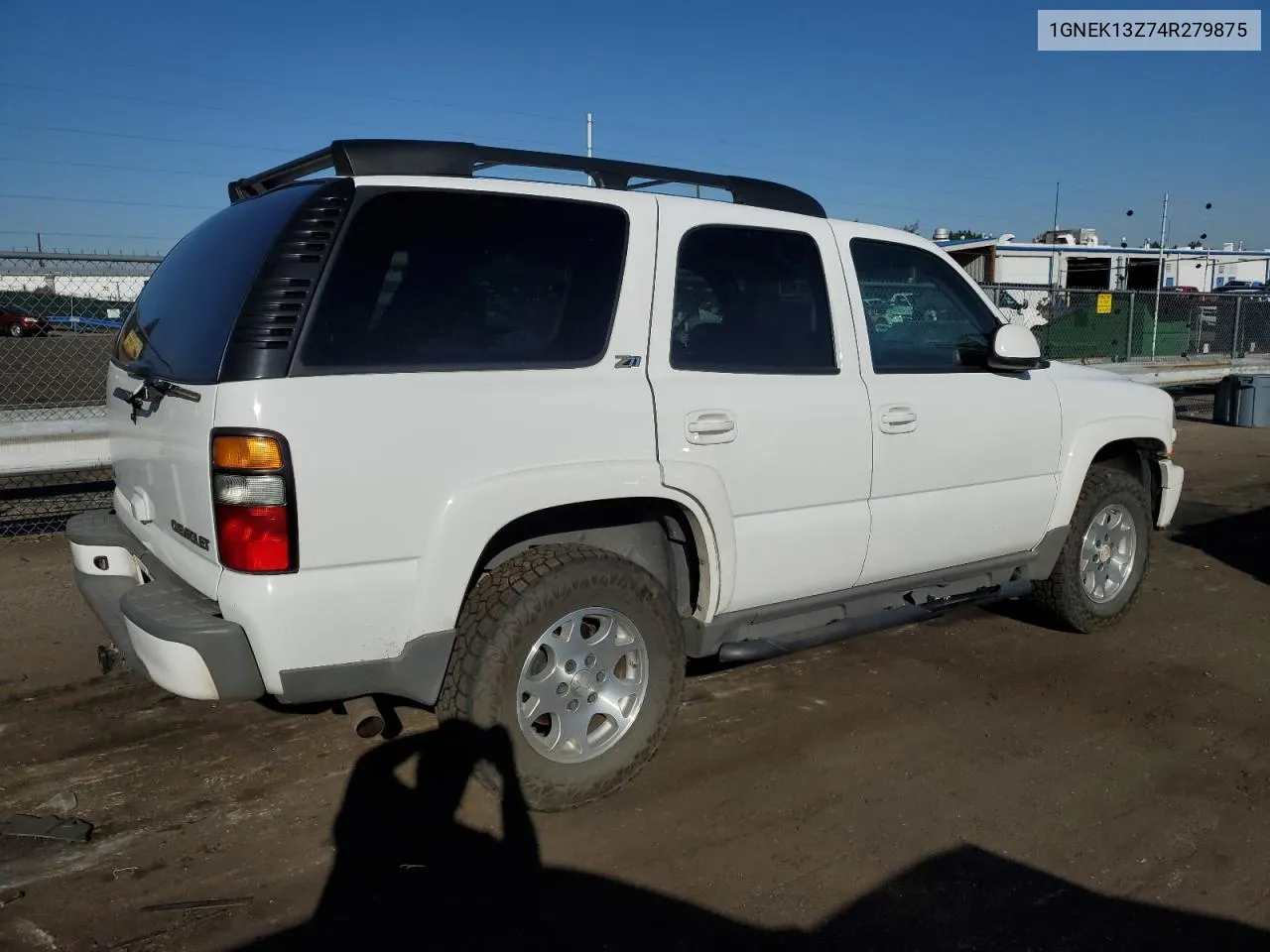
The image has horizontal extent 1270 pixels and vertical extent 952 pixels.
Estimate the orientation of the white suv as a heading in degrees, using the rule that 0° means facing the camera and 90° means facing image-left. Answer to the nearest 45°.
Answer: approximately 225°

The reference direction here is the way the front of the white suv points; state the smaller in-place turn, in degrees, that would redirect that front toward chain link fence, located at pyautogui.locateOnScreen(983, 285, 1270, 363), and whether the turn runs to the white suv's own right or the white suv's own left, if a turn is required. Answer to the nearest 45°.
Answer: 0° — it already faces it

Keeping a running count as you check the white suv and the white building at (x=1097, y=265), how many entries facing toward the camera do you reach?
1

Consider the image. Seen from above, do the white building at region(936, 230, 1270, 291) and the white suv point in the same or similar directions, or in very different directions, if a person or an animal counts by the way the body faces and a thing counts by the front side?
very different directions

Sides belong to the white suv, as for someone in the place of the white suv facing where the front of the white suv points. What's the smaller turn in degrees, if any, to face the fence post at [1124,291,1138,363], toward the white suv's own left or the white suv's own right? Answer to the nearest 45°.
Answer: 0° — it already faces it

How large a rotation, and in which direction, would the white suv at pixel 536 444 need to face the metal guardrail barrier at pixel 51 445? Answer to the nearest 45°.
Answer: approximately 90° to its left

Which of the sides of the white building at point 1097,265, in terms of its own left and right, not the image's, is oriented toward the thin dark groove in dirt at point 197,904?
front

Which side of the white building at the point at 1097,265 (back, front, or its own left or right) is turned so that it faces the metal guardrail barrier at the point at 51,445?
front

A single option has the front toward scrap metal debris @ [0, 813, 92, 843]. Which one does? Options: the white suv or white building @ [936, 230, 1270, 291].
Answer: the white building

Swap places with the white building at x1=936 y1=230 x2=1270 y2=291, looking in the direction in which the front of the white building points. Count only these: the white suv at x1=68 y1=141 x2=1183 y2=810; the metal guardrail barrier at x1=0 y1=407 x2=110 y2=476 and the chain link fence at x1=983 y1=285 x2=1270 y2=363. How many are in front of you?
3

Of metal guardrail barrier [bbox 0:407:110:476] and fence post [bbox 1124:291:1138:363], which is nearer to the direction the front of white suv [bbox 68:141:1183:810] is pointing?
the fence post
